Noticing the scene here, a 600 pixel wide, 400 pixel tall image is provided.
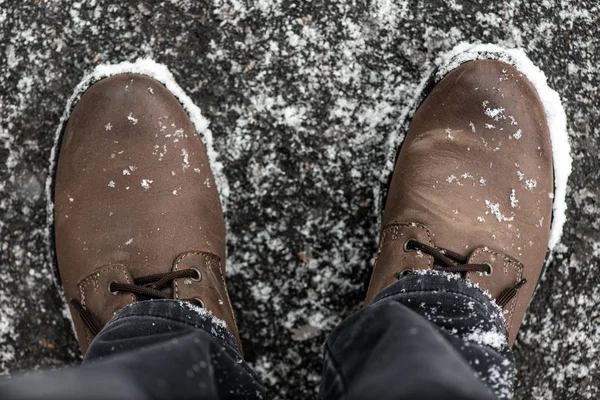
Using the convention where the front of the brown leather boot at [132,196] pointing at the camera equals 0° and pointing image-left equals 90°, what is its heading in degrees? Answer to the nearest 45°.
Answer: approximately 180°

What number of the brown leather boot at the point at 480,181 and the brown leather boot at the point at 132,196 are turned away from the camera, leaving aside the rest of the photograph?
2

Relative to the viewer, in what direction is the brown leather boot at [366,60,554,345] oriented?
away from the camera
